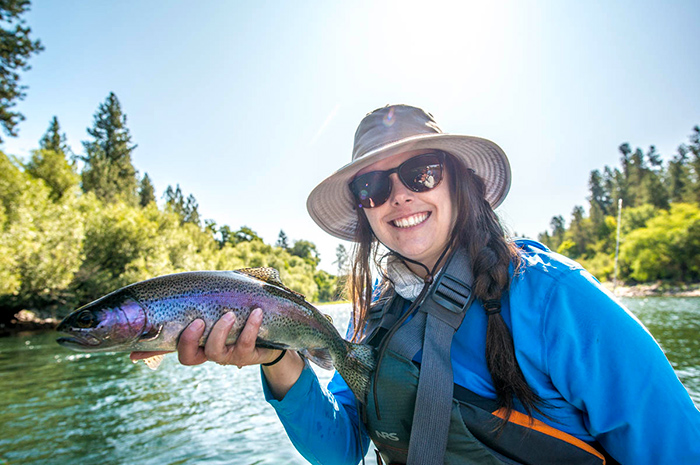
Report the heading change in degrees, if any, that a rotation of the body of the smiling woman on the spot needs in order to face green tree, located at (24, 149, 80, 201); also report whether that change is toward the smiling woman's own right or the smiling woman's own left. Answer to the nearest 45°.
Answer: approximately 90° to the smiling woman's own right

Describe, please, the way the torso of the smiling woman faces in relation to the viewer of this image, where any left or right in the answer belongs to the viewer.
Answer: facing the viewer and to the left of the viewer
